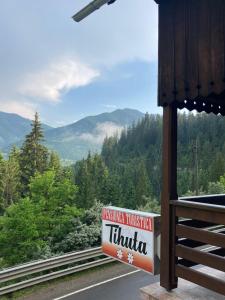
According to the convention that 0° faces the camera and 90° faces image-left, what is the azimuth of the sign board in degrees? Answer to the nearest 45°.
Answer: approximately 45°

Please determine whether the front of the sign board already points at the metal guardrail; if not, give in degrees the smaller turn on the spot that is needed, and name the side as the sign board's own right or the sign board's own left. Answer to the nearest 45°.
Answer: approximately 90° to the sign board's own right

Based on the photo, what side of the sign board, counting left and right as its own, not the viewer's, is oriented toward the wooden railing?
left
